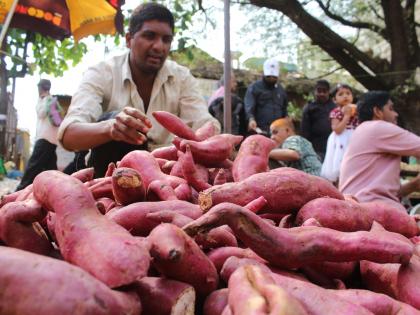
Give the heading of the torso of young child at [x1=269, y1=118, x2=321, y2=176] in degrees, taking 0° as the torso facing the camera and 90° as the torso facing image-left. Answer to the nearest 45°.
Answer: approximately 90°

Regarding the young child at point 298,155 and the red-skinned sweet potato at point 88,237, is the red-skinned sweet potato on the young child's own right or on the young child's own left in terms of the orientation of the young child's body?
on the young child's own left

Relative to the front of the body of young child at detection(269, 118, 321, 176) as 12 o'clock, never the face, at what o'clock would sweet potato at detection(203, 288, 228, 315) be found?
The sweet potato is roughly at 9 o'clock from the young child.

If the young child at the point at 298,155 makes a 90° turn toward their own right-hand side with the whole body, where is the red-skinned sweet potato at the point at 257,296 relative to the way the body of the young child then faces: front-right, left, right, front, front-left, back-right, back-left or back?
back

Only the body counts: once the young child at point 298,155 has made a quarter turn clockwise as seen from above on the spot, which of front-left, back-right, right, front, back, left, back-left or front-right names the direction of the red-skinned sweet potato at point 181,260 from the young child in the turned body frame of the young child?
back

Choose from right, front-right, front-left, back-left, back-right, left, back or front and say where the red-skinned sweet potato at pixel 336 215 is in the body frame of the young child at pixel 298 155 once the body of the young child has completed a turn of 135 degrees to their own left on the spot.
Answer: front-right

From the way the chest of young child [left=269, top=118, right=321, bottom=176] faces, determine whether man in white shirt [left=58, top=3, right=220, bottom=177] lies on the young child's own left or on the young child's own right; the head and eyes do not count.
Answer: on the young child's own left
